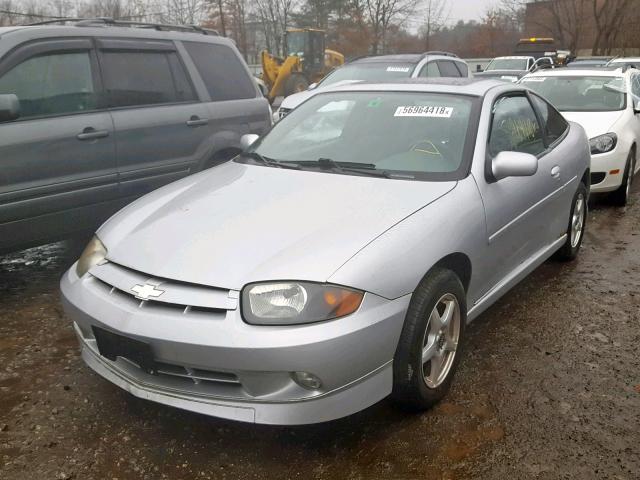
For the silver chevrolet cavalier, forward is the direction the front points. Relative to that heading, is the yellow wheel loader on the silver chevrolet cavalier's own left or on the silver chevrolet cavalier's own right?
on the silver chevrolet cavalier's own right

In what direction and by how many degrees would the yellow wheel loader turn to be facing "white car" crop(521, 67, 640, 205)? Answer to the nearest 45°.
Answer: approximately 45° to its left

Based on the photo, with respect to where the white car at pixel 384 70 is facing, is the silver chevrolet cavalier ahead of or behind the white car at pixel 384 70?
ahead

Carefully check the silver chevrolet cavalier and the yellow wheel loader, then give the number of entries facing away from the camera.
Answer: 0

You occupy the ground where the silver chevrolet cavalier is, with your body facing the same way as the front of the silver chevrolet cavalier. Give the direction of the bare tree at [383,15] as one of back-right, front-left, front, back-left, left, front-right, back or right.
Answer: back-right

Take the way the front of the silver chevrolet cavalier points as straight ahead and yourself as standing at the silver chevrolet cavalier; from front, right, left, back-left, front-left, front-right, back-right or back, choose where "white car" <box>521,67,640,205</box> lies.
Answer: back

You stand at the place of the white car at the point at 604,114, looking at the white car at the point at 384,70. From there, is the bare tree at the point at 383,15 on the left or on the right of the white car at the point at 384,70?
right

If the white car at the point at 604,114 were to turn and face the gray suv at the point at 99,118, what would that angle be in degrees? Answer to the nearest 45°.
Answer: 0° — it already faces it

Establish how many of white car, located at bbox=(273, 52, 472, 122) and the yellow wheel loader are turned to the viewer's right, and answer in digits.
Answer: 0
